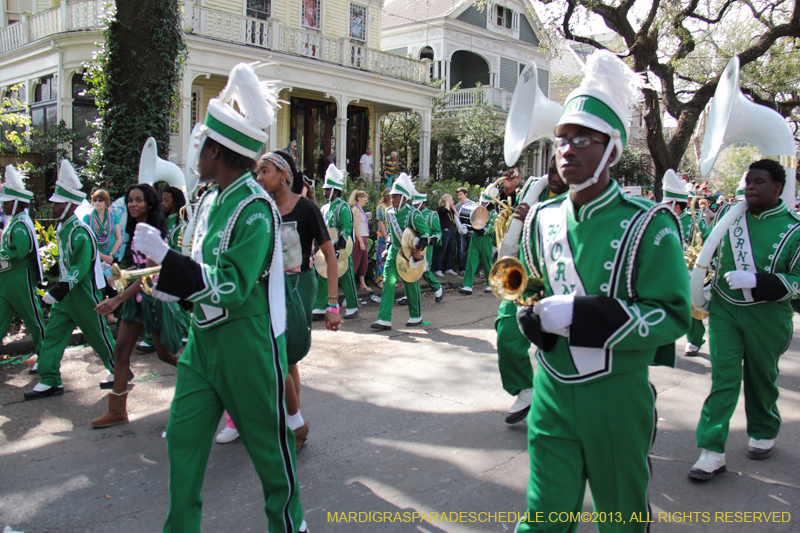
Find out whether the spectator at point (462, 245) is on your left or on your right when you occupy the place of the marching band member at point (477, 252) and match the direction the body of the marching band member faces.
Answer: on your right

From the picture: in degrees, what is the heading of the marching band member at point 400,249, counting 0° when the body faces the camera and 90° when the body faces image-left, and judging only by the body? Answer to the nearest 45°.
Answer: approximately 45°

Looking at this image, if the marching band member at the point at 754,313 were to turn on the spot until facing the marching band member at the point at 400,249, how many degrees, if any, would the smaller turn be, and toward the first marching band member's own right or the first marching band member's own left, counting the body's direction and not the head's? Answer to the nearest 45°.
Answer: approximately 90° to the first marching band member's own right

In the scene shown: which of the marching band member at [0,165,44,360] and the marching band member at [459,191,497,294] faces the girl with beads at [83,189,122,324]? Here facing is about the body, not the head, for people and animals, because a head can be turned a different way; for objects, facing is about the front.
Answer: the marching band member at [459,191,497,294]

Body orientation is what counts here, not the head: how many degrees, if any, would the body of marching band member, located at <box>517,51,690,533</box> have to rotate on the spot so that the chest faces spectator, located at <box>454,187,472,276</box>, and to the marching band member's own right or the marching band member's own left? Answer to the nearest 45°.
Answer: approximately 135° to the marching band member's own right
